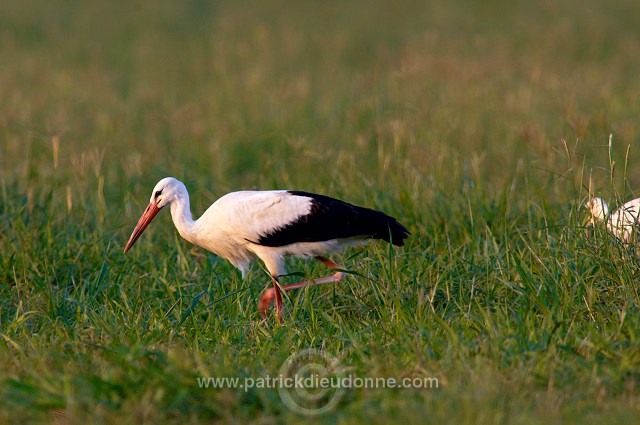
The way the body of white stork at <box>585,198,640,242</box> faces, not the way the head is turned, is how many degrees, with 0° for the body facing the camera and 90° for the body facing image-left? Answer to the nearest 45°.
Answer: approximately 90°

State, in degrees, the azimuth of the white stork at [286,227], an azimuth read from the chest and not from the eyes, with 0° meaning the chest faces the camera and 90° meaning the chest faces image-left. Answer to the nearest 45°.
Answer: approximately 90°

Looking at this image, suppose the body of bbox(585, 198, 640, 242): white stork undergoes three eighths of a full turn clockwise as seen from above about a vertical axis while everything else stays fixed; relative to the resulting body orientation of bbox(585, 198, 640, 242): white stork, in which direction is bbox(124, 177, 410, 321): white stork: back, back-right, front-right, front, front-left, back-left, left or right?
back-left
